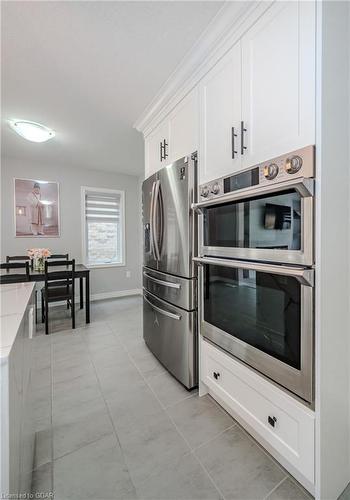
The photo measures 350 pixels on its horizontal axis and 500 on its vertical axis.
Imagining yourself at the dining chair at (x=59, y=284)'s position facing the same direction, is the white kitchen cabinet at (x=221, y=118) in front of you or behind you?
behind

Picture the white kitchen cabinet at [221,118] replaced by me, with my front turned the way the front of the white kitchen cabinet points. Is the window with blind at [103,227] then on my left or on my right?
on my right

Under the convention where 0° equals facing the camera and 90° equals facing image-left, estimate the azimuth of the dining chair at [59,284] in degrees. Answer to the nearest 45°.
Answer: approximately 180°

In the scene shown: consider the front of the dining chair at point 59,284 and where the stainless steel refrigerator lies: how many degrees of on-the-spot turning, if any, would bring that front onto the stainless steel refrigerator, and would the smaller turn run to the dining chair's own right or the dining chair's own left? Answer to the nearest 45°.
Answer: approximately 135° to the dining chair's own right

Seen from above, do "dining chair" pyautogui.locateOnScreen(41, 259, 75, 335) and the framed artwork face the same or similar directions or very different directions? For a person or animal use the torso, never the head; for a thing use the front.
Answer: very different directions

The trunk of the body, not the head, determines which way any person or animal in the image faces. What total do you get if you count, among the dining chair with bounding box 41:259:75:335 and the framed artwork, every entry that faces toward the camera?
1

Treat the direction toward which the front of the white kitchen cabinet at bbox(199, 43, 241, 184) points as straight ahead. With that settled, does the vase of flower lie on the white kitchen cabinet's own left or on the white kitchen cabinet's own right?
on the white kitchen cabinet's own right

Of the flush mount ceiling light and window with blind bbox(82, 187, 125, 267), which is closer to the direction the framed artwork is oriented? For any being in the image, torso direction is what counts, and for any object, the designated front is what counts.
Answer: the flush mount ceiling light

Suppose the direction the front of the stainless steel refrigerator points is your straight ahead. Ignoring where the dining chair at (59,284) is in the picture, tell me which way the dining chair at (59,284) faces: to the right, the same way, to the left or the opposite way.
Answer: to the right
